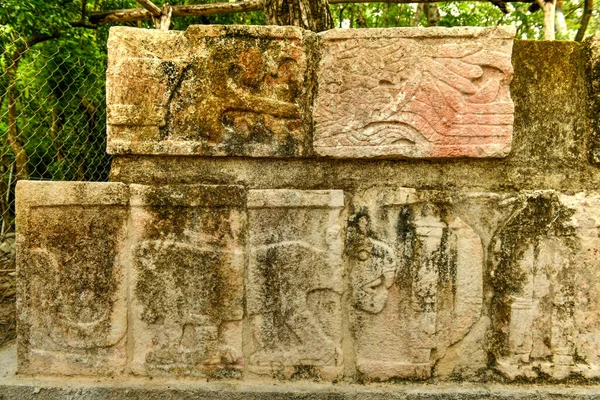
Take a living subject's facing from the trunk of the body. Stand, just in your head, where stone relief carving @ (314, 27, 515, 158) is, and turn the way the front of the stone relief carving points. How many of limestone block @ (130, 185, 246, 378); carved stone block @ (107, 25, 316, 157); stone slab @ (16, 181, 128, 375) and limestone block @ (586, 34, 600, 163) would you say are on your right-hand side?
3

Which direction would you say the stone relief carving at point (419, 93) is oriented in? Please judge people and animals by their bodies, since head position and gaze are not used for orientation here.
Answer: toward the camera

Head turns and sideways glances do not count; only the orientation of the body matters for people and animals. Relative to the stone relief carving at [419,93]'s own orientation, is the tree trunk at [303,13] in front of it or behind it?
behind

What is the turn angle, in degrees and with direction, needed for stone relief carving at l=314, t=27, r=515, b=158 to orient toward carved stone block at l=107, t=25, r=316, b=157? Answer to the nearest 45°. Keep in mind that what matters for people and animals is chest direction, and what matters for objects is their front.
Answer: approximately 90° to its right

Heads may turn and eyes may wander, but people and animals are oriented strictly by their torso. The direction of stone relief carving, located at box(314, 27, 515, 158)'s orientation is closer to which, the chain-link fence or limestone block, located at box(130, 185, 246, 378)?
the limestone block

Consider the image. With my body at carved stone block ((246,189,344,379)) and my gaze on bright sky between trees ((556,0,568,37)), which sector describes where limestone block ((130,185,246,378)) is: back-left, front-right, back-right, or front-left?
back-left

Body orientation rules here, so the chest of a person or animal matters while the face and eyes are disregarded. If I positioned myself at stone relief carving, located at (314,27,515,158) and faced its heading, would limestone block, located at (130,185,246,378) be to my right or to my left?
on my right

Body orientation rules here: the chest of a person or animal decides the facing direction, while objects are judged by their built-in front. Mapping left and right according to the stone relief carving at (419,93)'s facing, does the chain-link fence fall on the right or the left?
on its right
